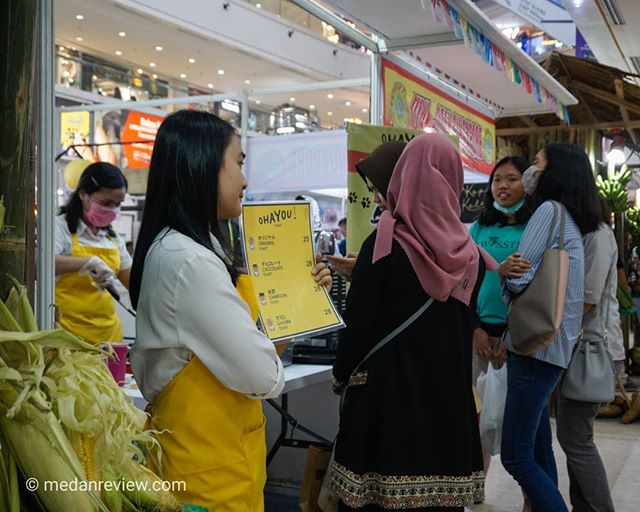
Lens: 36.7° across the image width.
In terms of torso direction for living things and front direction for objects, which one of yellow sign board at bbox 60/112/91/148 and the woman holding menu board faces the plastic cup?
the yellow sign board

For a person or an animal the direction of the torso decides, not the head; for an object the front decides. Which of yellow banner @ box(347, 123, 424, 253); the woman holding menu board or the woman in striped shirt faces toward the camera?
the yellow banner

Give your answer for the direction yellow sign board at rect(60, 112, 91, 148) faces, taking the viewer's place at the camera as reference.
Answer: facing the viewer

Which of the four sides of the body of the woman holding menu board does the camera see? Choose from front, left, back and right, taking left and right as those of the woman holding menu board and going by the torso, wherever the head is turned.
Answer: right

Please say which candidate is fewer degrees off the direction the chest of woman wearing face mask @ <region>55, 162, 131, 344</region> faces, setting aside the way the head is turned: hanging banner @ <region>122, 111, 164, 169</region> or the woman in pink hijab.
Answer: the woman in pink hijab

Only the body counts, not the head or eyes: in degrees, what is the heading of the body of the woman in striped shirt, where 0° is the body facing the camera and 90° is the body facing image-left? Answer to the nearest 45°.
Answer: approximately 90°

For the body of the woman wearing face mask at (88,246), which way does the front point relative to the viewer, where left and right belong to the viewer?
facing the viewer and to the right of the viewer

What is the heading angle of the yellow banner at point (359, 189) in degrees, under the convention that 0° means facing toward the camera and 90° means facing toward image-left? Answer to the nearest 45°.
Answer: approximately 0°

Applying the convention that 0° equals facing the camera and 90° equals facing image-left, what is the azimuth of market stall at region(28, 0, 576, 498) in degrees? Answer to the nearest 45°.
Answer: approximately 315°

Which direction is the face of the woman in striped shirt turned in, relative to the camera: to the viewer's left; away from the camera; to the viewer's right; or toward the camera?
to the viewer's left

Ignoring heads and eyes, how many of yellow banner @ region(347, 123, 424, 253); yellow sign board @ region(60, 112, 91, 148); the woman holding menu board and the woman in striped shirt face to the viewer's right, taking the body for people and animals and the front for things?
1

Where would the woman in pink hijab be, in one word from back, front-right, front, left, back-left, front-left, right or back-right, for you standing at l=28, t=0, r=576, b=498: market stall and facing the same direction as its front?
front-right

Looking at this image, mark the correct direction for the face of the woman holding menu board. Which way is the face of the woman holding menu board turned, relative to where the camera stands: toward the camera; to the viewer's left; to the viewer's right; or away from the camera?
to the viewer's right
